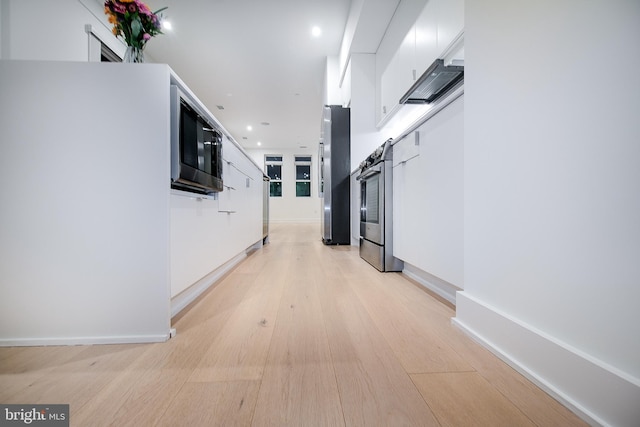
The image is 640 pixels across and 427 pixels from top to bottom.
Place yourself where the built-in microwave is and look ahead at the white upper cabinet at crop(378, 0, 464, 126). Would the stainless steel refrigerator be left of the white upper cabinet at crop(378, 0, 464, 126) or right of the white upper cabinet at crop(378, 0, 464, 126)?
left

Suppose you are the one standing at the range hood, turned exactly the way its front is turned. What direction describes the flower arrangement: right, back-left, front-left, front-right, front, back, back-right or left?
front

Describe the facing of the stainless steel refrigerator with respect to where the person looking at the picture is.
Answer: facing to the left of the viewer

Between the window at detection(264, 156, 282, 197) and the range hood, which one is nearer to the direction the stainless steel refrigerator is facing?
the window

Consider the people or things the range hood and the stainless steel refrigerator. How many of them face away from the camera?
0

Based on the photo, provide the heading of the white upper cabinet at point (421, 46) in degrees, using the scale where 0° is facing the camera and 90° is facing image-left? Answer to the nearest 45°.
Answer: approximately 45°

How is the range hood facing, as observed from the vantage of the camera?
facing the viewer and to the left of the viewer
